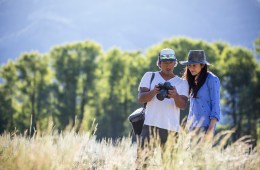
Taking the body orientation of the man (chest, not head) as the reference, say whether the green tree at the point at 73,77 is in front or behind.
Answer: behind

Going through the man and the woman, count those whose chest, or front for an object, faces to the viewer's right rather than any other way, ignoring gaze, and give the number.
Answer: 0

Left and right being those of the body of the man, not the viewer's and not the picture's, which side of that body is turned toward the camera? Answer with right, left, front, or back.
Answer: front

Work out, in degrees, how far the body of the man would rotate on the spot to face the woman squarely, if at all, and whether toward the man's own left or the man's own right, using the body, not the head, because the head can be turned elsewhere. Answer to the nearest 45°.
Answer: approximately 90° to the man's own left

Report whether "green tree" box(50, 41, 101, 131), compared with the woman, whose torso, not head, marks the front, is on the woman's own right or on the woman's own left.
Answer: on the woman's own right

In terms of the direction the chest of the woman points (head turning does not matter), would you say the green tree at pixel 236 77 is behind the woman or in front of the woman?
behind

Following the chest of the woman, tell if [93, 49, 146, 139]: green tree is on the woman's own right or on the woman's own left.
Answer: on the woman's own right

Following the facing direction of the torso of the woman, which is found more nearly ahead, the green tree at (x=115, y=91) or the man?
the man

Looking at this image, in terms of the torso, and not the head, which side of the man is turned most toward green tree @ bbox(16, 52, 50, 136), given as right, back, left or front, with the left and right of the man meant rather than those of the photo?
back

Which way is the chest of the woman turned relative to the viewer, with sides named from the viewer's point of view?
facing the viewer and to the left of the viewer

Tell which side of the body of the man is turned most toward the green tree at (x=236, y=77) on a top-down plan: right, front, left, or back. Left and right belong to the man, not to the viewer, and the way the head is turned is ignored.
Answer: back

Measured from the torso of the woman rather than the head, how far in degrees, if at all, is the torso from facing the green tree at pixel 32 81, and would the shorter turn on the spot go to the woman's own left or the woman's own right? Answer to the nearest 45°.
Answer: approximately 90° to the woman's own right
